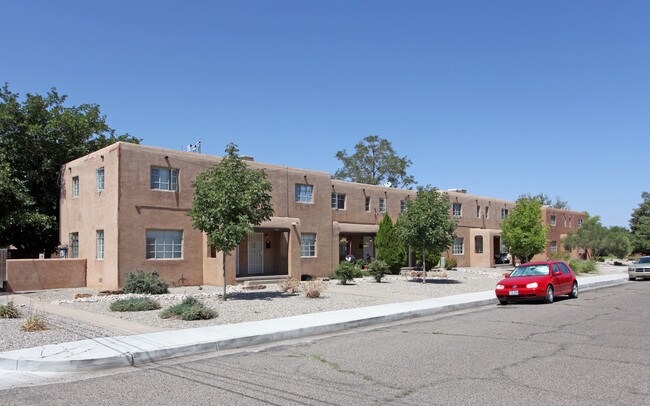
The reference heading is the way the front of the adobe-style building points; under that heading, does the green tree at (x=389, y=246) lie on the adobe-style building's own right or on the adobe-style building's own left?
on the adobe-style building's own left

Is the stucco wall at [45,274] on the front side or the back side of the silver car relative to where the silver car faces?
on the front side

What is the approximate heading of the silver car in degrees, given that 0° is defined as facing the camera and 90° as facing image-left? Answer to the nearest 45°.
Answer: approximately 45°

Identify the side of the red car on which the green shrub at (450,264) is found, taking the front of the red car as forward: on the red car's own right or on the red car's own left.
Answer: on the red car's own right

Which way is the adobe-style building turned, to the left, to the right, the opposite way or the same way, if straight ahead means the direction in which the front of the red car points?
to the left

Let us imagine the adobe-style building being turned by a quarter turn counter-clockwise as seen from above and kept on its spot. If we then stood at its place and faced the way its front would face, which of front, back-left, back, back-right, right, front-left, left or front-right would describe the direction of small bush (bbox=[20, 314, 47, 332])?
back-right

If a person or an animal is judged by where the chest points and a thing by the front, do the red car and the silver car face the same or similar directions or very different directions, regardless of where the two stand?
same or similar directions

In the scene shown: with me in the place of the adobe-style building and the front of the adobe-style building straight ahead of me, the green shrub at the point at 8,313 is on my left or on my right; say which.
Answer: on my right

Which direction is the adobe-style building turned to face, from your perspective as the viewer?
facing the viewer and to the right of the viewer

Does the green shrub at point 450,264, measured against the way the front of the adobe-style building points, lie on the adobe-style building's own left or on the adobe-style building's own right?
on the adobe-style building's own left

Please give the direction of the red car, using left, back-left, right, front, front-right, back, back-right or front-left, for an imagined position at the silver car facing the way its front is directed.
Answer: front-left
